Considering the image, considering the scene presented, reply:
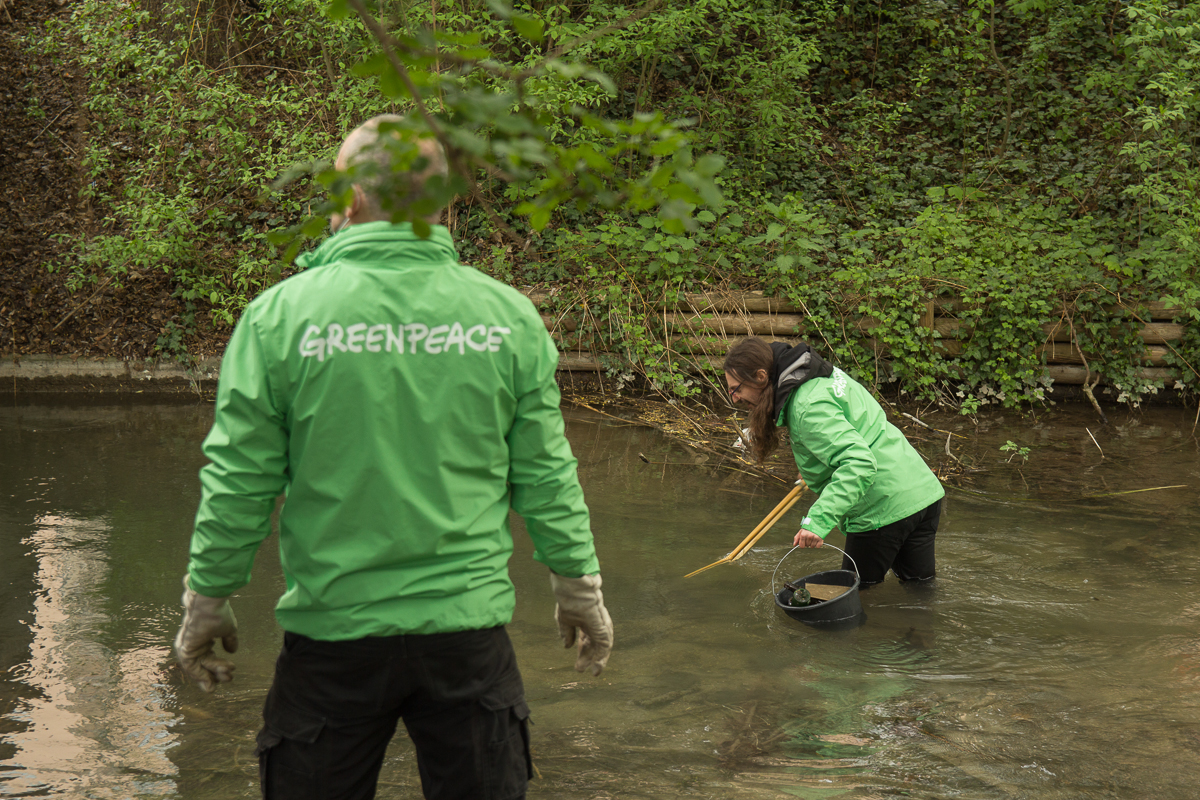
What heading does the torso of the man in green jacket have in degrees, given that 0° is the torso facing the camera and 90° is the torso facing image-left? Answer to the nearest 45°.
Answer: approximately 180°

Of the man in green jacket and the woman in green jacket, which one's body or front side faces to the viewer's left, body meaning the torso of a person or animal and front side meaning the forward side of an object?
the woman in green jacket

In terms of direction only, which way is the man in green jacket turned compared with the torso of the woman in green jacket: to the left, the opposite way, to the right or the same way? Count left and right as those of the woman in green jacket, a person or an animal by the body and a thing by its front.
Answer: to the right

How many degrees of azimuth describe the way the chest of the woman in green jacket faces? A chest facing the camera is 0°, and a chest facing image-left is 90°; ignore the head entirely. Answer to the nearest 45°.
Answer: approximately 90°

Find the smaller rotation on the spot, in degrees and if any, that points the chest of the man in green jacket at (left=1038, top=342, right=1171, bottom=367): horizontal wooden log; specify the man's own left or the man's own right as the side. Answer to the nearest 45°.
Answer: approximately 45° to the man's own right

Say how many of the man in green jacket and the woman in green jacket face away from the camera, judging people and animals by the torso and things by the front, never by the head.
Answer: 1

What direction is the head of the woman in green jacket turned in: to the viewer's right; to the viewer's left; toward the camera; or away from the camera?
to the viewer's left
